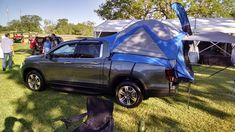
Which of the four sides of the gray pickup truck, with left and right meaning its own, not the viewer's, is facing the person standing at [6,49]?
front

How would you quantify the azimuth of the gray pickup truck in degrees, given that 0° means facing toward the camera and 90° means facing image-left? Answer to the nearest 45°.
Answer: approximately 135°

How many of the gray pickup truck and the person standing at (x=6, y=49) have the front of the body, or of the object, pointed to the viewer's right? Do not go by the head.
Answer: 0

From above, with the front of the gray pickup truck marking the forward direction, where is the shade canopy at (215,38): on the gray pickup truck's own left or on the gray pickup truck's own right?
on the gray pickup truck's own right

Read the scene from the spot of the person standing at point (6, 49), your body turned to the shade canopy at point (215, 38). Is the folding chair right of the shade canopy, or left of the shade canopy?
right

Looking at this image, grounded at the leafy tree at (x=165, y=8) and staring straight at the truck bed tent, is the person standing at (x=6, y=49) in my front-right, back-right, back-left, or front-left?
front-right

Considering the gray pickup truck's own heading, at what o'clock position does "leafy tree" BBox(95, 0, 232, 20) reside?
The leafy tree is roughly at 2 o'clock from the gray pickup truck.

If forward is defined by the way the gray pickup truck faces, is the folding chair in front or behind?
behind

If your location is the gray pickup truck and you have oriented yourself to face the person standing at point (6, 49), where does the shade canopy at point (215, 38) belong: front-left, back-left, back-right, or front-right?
back-right
